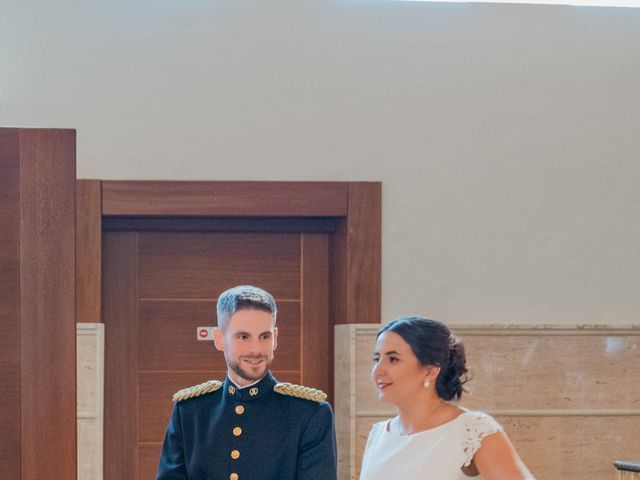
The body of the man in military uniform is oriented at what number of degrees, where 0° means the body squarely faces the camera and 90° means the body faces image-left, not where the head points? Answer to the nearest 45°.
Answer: approximately 0°

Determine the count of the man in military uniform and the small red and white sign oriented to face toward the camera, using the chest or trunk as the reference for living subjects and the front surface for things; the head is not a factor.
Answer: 2

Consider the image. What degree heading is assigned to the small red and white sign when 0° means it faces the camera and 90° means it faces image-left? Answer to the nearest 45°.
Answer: approximately 0°

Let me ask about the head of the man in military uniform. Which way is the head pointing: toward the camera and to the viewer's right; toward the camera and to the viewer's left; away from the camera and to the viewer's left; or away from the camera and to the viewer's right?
toward the camera and to the viewer's right
